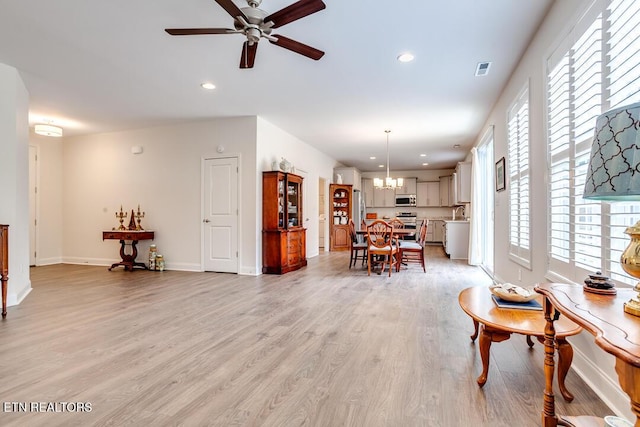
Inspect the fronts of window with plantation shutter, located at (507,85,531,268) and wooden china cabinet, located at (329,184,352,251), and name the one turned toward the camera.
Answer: the wooden china cabinet

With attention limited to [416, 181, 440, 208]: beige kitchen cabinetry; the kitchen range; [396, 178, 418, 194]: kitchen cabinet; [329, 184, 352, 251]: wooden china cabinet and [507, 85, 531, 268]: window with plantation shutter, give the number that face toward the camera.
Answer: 4

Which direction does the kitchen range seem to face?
toward the camera

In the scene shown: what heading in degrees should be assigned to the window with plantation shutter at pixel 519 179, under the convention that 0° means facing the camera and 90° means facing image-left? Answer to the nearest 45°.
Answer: approximately 90°

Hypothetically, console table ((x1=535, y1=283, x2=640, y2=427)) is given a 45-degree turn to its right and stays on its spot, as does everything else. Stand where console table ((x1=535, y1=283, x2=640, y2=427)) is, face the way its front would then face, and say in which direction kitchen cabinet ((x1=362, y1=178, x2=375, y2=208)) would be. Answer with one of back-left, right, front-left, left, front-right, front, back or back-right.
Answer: front-right

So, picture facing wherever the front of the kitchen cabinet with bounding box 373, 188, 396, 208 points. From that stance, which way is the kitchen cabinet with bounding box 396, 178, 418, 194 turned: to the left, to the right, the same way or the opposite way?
the same way

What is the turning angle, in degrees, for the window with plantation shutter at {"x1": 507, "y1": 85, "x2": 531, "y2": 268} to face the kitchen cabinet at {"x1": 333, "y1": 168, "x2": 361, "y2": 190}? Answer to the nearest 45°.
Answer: approximately 45° to its right

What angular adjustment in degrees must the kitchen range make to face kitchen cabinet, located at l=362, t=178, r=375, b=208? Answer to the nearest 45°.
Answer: approximately 90° to its right

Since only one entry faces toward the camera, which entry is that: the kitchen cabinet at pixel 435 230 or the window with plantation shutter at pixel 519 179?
the kitchen cabinet

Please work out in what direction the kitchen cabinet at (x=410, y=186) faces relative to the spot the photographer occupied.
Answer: facing the viewer

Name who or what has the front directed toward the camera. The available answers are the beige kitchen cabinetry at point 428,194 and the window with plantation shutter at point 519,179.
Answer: the beige kitchen cabinetry

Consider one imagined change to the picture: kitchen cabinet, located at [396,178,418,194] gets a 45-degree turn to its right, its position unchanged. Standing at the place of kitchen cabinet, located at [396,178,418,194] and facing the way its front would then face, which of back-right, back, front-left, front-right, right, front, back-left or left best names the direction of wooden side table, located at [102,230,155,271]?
front

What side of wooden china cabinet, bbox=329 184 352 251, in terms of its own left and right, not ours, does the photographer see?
front

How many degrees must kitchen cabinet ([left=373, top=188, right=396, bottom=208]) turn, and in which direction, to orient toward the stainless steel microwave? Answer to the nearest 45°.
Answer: approximately 90° to its left

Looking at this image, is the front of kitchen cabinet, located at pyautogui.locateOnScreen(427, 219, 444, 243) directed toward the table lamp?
yes

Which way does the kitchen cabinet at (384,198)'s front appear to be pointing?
toward the camera

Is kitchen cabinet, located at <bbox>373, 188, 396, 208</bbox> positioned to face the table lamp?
yes

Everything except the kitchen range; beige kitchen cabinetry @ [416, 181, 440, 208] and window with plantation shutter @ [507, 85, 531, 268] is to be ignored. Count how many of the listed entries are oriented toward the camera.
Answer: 2

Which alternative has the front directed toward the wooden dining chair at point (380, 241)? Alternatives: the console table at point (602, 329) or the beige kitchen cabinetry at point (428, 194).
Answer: the beige kitchen cabinetry
